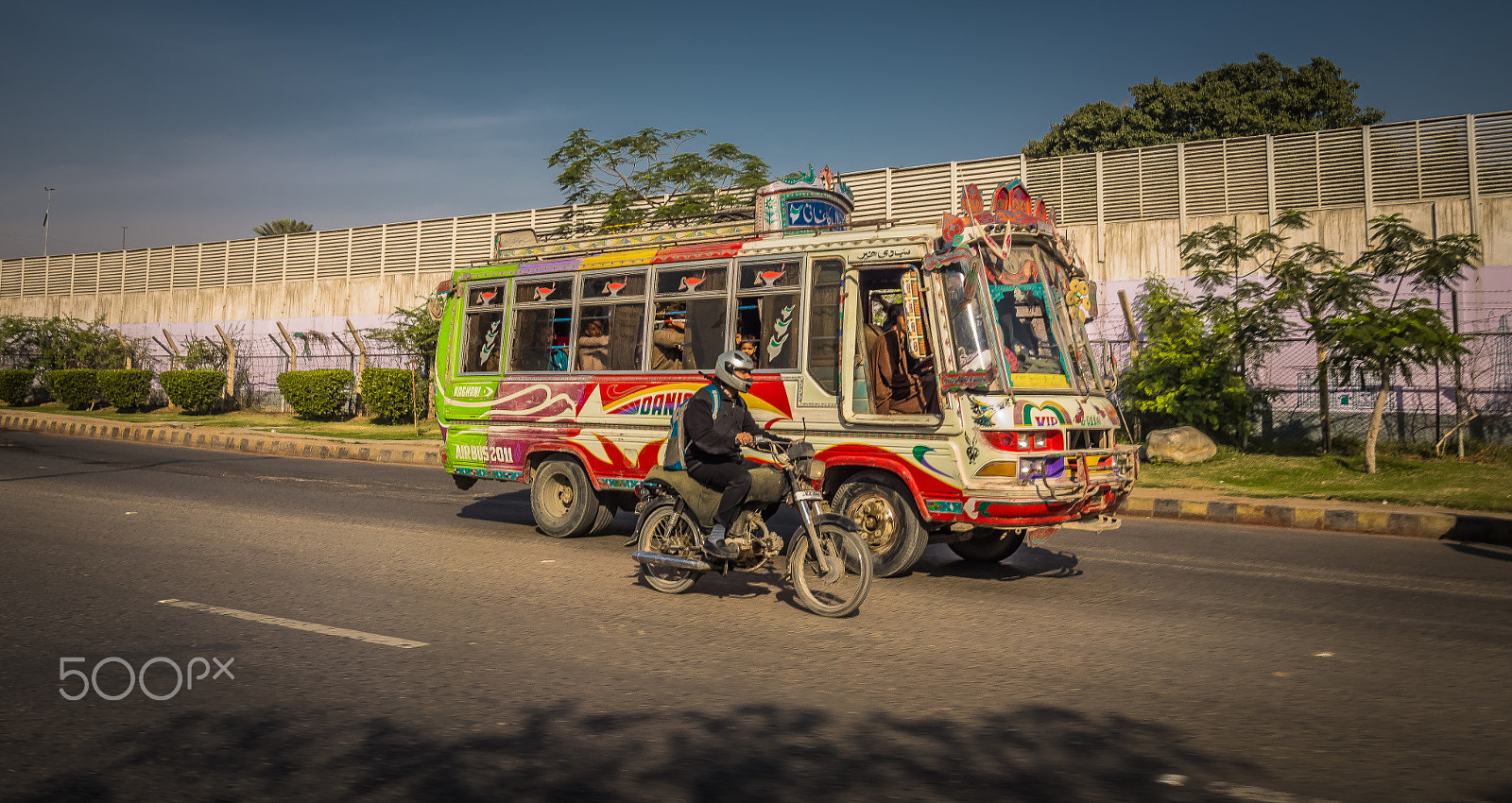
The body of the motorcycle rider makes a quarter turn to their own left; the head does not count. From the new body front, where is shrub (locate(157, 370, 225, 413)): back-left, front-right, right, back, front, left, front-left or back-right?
left

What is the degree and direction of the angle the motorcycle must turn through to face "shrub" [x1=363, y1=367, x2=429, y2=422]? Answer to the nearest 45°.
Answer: approximately 180°

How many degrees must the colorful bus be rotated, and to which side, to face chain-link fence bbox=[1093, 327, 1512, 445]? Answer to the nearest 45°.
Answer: approximately 90° to its left

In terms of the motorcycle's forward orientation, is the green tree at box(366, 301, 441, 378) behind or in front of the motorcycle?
behind

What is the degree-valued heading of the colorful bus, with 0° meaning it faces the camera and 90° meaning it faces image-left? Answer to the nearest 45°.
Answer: approximately 315°

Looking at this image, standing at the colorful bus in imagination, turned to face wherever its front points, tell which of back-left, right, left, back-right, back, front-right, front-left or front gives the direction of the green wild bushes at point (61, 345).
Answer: back

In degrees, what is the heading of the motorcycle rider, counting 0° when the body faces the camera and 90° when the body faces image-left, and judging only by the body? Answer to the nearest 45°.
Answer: approximately 315°

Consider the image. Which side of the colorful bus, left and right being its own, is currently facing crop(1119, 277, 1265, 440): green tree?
left

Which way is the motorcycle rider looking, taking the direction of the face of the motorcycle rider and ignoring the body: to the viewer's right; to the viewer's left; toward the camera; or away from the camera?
to the viewer's right

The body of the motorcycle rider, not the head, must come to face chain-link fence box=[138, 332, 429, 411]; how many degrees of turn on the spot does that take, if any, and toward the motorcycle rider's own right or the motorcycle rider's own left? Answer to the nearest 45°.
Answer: approximately 180°
